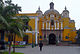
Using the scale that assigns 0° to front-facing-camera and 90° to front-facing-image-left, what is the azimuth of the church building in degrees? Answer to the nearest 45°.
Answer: approximately 0°
